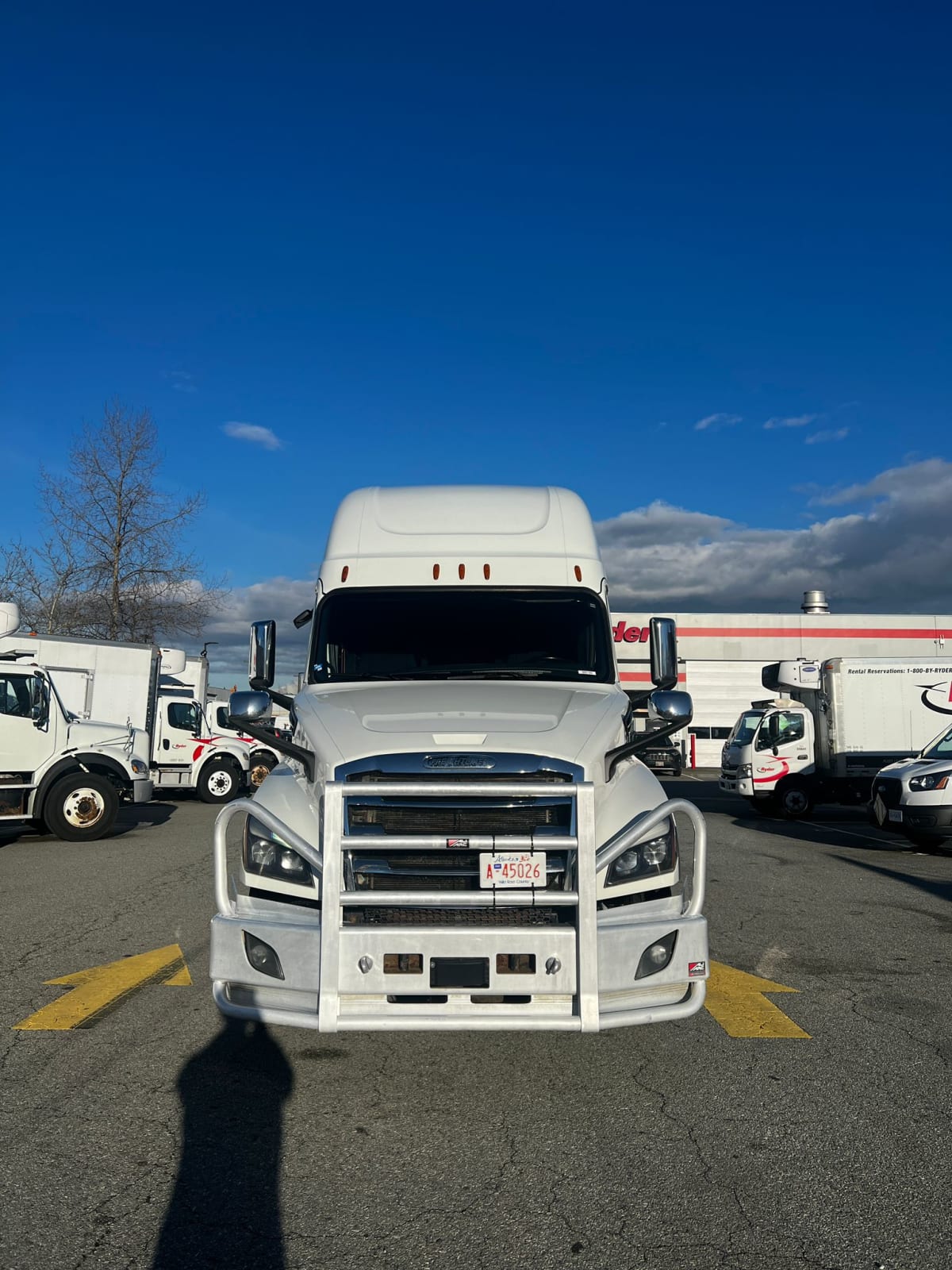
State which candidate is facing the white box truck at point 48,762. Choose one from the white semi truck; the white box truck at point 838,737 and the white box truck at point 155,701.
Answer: the white box truck at point 838,737

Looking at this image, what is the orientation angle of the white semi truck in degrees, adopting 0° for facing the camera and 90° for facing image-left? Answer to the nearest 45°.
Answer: approximately 0°

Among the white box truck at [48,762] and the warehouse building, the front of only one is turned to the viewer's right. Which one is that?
the white box truck

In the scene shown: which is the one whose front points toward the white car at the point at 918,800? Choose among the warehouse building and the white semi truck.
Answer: the warehouse building

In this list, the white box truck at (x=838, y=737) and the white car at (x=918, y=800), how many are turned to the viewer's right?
0

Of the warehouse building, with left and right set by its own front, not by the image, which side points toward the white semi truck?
front

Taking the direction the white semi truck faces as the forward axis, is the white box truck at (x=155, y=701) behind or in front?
behind

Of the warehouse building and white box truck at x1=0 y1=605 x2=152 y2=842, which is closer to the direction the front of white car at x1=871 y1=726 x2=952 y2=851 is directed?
the white box truck

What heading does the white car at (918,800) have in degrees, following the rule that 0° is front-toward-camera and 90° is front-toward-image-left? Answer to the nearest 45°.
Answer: approximately 45°

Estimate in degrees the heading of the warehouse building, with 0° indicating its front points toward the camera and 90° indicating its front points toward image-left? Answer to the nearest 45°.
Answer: approximately 0°

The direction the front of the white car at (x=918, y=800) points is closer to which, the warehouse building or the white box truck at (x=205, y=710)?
the white box truck
